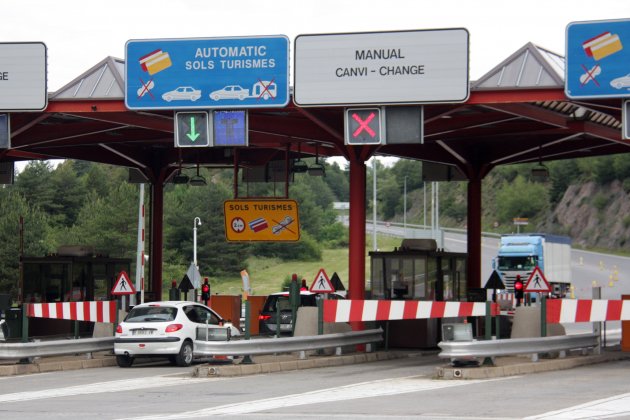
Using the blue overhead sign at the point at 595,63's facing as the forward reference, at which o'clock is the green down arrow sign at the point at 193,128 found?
The green down arrow sign is roughly at 3 o'clock from the blue overhead sign.

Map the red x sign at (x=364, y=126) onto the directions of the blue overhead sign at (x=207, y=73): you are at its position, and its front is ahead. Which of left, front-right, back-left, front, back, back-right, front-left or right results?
left

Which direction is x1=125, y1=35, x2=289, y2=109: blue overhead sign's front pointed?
toward the camera

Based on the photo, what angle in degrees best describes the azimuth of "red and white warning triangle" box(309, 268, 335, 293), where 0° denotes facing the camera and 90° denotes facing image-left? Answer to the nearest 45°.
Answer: approximately 0°

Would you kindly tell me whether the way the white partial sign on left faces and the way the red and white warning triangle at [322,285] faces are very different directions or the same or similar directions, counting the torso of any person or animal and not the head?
same or similar directions

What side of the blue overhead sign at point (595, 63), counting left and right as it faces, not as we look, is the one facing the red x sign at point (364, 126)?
right

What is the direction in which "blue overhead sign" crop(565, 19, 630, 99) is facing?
toward the camera

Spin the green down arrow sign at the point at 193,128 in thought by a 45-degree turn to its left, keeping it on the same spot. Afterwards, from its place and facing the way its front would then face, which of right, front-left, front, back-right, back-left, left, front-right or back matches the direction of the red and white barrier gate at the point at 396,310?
front

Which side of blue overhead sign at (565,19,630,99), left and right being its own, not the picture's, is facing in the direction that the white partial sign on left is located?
right

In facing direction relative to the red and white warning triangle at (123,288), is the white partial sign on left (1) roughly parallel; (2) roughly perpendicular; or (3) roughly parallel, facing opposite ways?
roughly parallel

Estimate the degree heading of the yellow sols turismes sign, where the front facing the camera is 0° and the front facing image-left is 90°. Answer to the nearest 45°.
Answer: approximately 0°

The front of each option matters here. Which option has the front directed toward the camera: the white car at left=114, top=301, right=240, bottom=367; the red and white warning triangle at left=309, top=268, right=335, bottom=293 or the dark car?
the red and white warning triangle

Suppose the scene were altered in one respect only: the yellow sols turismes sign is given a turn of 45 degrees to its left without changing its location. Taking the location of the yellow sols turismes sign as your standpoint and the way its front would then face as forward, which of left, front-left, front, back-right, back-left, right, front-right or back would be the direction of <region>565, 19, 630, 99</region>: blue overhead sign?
front

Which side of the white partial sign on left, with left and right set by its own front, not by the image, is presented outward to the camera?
front

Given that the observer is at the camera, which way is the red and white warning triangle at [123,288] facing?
facing the viewer

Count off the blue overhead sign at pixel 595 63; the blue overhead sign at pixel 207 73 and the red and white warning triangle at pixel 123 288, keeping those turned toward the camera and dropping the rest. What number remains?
3
